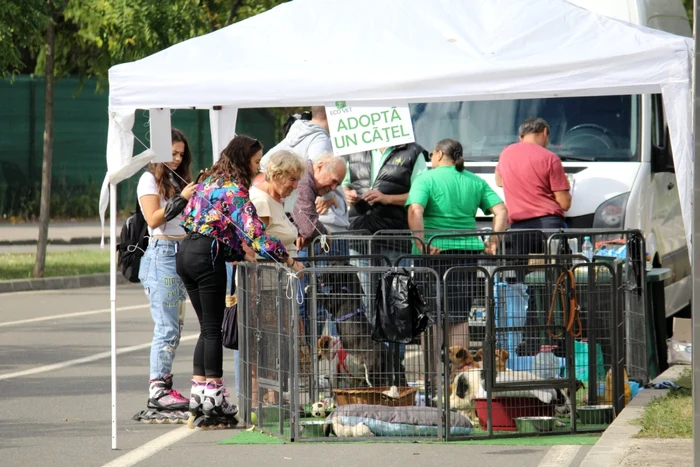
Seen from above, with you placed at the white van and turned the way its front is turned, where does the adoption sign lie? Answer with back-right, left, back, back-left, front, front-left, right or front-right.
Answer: front-right

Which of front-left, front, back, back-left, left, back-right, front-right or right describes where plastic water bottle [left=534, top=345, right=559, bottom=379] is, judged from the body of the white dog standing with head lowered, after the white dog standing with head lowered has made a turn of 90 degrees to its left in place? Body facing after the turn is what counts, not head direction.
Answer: left

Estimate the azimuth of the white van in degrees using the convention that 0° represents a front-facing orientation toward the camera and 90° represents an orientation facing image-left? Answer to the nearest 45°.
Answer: approximately 0°

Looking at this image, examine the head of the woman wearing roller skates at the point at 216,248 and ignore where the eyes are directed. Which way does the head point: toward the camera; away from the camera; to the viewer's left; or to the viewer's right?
to the viewer's right

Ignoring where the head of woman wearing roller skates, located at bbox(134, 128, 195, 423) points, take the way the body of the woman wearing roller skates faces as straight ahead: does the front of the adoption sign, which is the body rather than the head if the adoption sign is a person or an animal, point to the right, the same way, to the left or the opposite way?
to the right

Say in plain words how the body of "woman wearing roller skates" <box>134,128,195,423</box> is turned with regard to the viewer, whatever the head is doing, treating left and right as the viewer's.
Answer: facing to the right of the viewer

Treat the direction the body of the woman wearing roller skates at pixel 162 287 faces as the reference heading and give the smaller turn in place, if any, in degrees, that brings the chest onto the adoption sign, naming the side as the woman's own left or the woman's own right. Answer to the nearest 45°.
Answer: approximately 45° to the woman's own left

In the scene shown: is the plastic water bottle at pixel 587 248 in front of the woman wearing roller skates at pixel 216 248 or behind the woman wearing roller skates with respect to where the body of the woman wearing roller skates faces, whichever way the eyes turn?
in front

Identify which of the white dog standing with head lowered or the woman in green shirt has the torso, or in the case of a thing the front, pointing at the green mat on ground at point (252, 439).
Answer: the white dog standing with head lowered

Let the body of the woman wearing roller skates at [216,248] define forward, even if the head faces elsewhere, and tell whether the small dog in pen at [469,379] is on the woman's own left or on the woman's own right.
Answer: on the woman's own right
